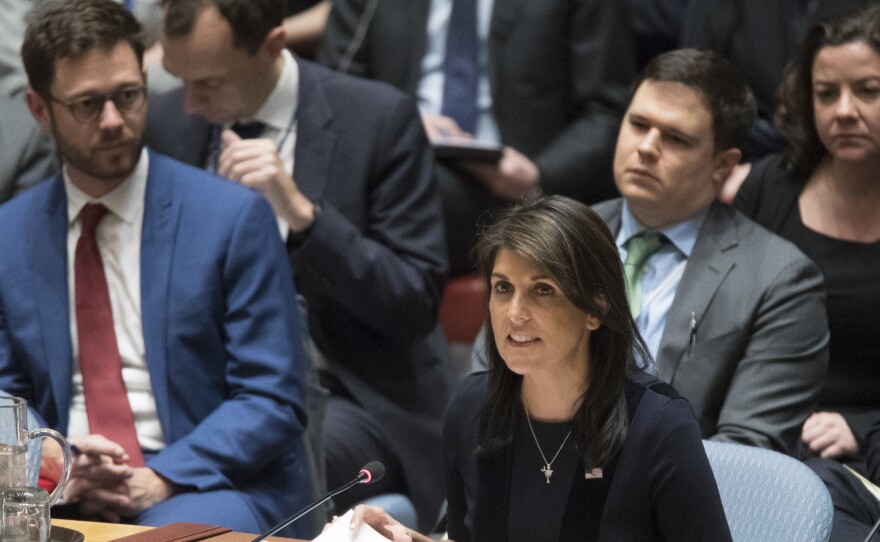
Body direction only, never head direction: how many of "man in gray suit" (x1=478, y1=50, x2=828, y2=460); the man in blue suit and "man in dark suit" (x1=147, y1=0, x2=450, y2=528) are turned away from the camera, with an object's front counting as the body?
0

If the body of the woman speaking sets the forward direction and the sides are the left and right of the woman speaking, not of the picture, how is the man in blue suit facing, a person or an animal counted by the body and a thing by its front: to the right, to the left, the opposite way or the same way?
the same way

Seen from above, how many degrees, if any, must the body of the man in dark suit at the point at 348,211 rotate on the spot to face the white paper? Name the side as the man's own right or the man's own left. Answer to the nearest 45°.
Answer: approximately 45° to the man's own left

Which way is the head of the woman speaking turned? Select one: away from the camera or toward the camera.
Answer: toward the camera

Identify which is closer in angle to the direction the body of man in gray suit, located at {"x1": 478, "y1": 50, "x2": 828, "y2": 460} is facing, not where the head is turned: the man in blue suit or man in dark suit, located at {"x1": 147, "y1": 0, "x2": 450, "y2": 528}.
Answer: the man in blue suit

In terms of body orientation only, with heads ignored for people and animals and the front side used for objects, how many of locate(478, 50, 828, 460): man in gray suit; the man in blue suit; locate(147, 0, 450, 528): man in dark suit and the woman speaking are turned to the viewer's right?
0

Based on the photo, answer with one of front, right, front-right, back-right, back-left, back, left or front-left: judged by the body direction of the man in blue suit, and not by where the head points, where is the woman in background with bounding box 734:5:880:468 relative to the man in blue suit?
back-left

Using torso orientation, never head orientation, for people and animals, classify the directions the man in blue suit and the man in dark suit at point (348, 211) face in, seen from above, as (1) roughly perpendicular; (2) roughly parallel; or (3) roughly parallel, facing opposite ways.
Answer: roughly parallel

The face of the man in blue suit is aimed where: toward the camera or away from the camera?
toward the camera

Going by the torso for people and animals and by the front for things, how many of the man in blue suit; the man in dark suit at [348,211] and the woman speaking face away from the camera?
0

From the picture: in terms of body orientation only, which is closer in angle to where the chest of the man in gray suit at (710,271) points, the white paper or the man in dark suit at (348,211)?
the white paper

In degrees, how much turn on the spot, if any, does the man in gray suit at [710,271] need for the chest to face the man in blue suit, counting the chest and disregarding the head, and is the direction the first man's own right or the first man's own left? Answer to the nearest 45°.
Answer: approximately 45° to the first man's own right

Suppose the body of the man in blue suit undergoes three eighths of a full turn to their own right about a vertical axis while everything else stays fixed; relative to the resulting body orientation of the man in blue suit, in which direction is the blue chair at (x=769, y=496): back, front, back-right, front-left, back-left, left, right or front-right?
back-right

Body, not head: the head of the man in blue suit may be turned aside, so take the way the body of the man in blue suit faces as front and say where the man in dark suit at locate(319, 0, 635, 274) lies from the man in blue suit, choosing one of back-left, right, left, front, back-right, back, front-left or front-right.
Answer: back

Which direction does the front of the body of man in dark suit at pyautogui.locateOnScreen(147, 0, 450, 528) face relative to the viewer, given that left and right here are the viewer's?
facing the viewer and to the left of the viewer

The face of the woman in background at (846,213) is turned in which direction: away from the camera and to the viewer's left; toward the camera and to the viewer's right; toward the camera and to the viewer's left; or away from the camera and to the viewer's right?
toward the camera and to the viewer's left

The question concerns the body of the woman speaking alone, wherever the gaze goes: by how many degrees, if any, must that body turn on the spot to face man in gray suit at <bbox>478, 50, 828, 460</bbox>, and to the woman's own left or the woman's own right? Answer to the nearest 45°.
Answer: approximately 135° to the woman's own right
